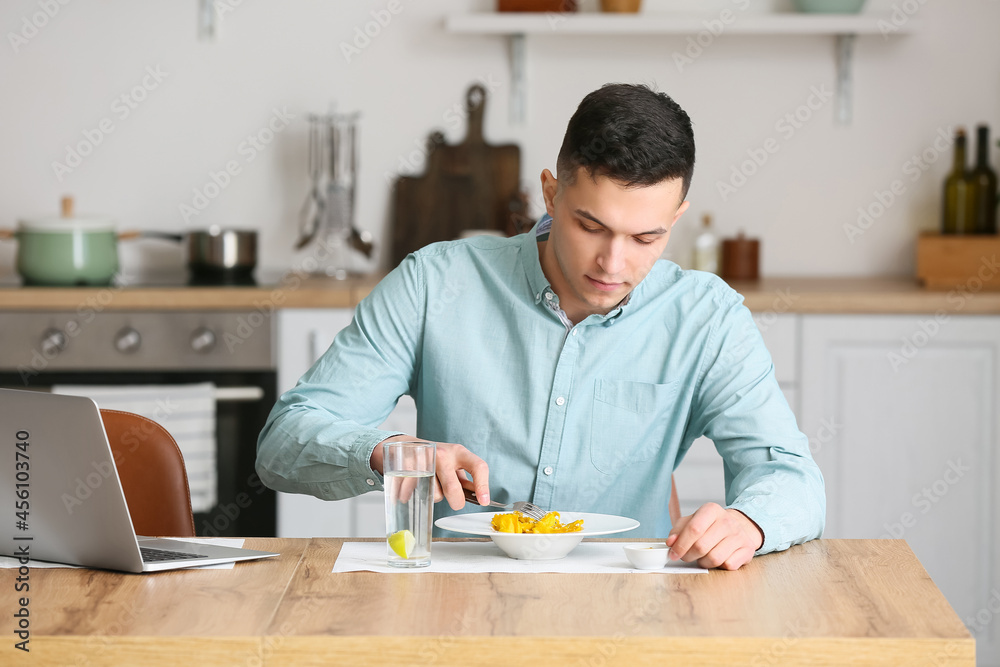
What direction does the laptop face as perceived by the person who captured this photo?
facing away from the viewer and to the right of the viewer

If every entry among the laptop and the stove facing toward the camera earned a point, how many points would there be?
1

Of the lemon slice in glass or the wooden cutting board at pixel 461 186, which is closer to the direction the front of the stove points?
the lemon slice in glass

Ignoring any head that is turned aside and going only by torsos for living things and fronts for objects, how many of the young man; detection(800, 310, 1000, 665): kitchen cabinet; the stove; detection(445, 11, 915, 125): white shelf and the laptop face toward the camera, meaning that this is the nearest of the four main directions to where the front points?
4

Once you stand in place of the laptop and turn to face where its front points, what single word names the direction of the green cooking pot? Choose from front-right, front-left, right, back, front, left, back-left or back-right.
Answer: front-left

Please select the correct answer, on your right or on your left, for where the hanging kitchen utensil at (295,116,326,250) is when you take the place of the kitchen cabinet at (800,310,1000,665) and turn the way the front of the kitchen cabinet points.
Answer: on your right
